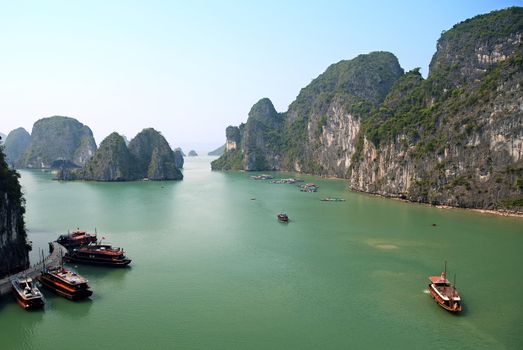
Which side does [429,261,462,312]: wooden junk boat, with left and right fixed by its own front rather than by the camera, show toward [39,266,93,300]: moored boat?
right

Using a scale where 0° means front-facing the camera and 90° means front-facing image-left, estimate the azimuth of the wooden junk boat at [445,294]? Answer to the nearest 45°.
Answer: approximately 315°

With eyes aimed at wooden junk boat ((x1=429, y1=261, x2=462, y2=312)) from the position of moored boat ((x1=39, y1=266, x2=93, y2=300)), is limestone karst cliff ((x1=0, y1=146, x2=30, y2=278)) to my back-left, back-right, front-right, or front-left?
back-left

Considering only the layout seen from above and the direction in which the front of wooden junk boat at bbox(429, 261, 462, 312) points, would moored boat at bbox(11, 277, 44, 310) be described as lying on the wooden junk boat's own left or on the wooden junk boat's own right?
on the wooden junk boat's own right

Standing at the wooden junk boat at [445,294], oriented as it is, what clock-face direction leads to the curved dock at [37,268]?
The curved dock is roughly at 4 o'clock from the wooden junk boat.
